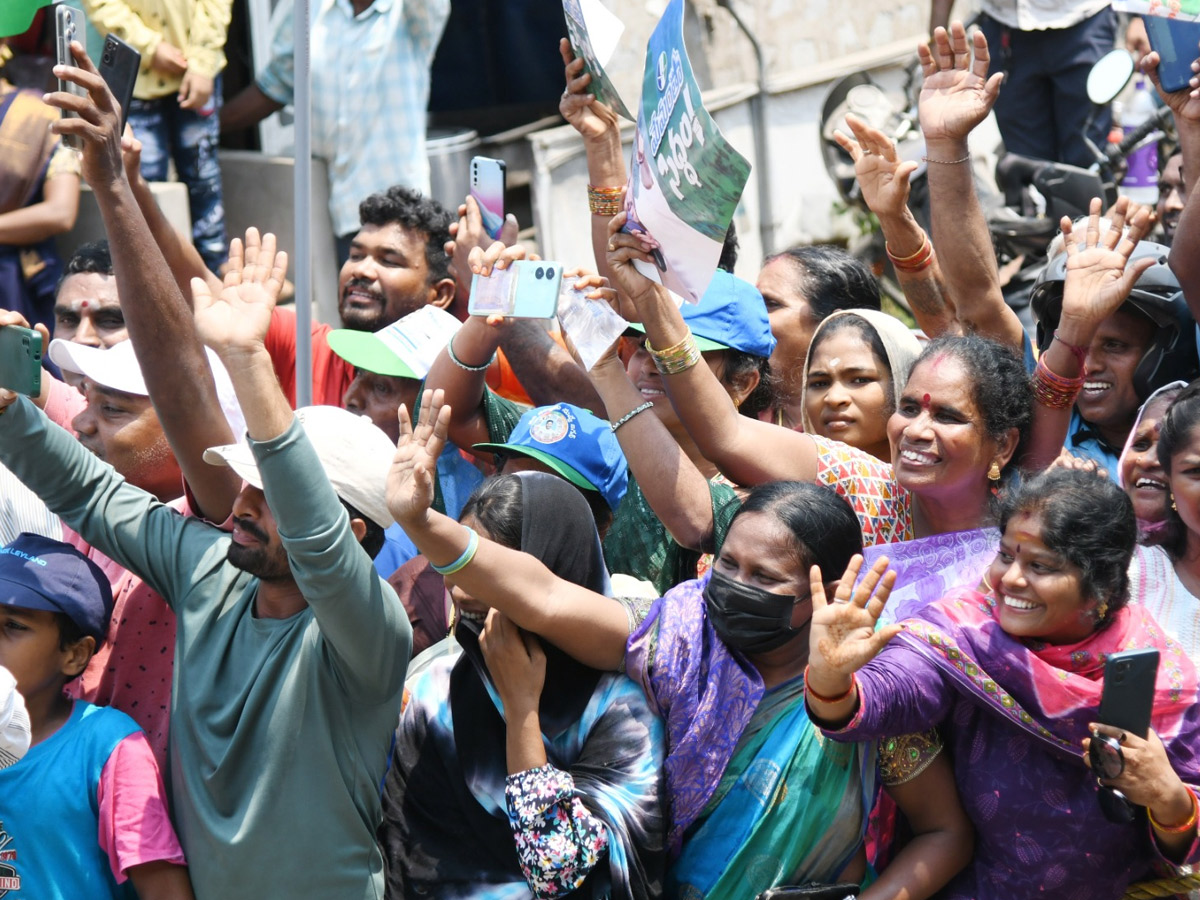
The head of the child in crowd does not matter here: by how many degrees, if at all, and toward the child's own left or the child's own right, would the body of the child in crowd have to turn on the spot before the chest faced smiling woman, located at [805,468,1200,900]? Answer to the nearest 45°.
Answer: approximately 90° to the child's own left

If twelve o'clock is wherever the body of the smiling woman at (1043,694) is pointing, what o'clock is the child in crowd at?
The child in crowd is roughly at 1 o'clock from the smiling woman.

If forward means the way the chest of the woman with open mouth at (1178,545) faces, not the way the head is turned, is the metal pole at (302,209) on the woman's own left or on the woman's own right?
on the woman's own right

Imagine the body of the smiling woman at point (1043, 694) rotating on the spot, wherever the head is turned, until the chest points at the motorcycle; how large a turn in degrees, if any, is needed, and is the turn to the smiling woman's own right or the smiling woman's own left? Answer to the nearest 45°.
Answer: approximately 135° to the smiling woman's own right

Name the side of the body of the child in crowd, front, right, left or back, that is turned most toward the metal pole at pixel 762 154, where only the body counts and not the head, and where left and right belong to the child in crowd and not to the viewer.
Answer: back

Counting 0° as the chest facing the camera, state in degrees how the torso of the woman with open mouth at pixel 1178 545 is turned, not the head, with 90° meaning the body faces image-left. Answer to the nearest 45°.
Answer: approximately 45°
